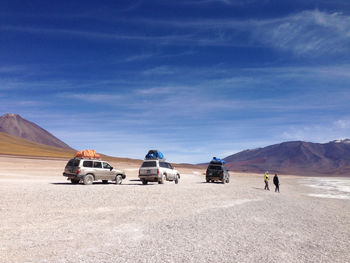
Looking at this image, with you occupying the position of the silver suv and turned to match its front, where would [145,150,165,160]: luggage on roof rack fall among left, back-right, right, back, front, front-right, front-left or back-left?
front

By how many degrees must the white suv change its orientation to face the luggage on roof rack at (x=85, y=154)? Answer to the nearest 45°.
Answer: approximately 135° to its left

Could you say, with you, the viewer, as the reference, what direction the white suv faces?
facing away from the viewer and to the right of the viewer

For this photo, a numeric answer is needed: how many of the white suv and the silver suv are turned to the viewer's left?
0

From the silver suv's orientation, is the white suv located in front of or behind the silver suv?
in front

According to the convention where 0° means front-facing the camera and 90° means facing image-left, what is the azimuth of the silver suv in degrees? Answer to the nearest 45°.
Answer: approximately 225°
